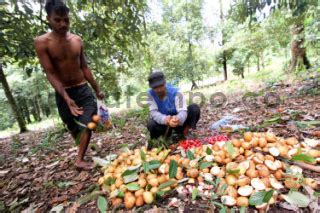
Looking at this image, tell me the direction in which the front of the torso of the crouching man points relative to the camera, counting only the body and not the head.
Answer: toward the camera

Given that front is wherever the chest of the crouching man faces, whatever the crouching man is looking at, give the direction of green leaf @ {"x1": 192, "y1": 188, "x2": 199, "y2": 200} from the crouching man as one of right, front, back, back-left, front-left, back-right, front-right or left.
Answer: front

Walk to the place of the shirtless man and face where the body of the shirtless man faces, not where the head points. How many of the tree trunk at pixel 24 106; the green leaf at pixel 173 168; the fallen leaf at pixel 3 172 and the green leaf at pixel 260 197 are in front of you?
2

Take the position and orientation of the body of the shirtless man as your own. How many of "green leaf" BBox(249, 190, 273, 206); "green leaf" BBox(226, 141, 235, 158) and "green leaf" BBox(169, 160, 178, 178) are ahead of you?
3

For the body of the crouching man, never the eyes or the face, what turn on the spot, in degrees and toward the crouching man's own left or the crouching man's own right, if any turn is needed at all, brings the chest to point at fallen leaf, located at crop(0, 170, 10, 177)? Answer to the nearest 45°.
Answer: approximately 90° to the crouching man's own right

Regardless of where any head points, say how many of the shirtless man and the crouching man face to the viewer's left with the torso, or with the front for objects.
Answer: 0

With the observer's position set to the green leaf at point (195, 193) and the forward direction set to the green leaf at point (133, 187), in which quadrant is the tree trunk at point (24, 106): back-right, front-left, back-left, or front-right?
front-right

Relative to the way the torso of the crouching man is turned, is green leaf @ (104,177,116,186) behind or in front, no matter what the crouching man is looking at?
in front

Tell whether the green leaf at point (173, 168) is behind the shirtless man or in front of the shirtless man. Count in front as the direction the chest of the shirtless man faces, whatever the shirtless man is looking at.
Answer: in front

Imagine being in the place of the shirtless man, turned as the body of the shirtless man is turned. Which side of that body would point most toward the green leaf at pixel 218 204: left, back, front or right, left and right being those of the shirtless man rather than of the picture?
front

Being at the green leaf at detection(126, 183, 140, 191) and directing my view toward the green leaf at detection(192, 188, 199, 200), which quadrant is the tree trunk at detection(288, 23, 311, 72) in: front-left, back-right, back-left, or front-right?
front-left
